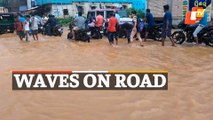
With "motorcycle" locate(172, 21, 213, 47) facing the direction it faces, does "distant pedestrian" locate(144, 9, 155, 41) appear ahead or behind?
ahead

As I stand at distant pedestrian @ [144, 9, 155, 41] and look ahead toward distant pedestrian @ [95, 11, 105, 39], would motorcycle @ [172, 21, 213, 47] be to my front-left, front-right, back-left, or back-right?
back-left

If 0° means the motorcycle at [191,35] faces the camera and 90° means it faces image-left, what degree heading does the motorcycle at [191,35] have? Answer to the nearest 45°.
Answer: approximately 90°

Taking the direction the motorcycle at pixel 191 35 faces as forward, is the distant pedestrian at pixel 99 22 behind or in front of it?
in front
